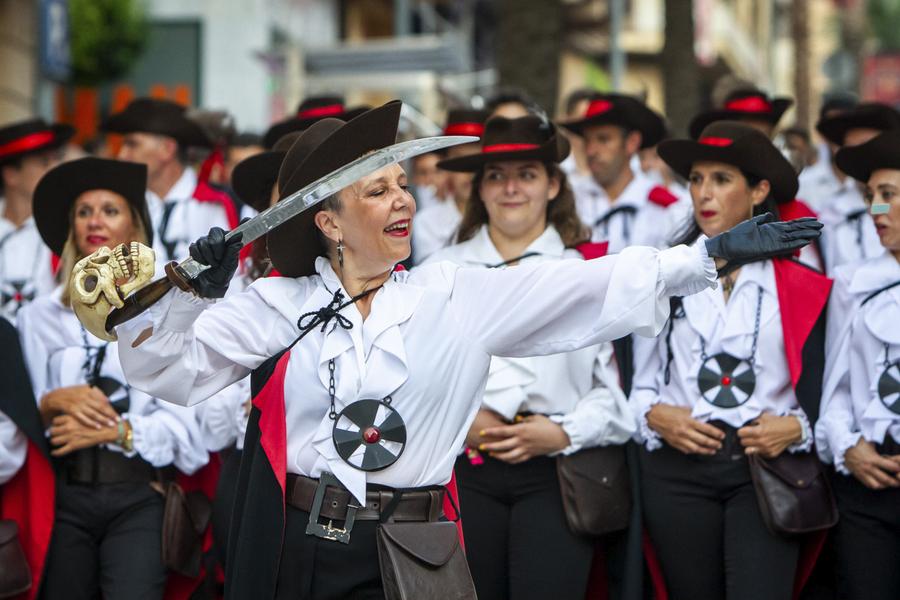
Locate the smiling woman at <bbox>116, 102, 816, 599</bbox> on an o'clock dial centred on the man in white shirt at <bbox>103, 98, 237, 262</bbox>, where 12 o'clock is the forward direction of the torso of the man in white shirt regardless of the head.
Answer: The smiling woman is roughly at 10 o'clock from the man in white shirt.

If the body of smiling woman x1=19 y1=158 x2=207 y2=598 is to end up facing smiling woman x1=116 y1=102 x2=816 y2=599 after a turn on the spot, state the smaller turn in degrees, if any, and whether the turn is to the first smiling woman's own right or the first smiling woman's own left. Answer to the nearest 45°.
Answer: approximately 45° to the first smiling woman's own left

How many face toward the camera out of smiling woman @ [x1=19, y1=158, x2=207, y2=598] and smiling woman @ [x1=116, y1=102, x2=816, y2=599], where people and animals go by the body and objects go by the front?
2

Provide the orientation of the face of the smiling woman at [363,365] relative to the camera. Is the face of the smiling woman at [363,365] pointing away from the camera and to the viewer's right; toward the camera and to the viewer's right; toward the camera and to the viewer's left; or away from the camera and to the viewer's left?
toward the camera and to the viewer's right

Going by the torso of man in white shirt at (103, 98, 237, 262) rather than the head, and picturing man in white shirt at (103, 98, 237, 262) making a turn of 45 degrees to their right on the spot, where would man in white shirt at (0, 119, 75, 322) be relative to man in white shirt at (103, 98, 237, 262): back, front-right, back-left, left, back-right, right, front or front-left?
front-right
